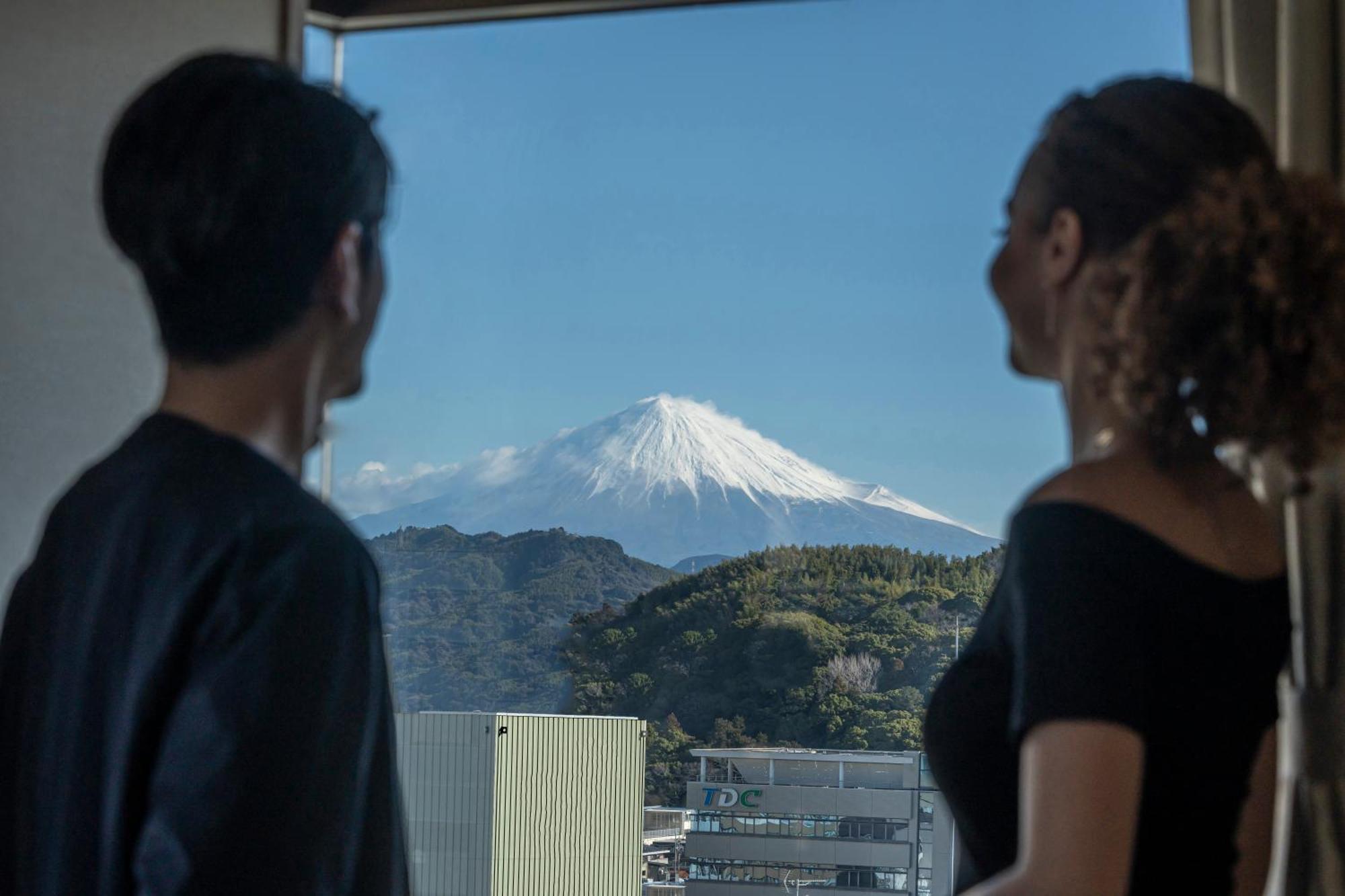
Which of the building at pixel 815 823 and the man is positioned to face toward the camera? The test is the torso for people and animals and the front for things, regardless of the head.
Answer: the building

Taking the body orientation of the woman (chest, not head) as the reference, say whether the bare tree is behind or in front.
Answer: in front

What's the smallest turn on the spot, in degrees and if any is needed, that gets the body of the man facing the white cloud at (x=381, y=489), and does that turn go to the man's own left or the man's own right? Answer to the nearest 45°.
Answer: approximately 45° to the man's own left

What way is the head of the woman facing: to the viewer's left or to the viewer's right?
to the viewer's left

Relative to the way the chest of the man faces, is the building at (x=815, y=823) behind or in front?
in front

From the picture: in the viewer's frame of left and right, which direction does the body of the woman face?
facing away from the viewer and to the left of the viewer

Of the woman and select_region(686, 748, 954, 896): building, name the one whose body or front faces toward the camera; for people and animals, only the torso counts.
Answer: the building

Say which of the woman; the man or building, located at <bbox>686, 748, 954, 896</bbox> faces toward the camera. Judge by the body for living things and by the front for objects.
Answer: the building

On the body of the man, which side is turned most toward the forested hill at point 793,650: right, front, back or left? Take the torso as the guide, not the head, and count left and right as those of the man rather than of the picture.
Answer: front

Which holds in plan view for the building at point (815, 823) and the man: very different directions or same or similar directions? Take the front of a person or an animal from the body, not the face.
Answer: very different directions

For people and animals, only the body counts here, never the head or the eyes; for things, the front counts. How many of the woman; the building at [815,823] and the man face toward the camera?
1

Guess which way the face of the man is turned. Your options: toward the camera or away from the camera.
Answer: away from the camera

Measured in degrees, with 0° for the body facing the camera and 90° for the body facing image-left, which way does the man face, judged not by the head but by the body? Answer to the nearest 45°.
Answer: approximately 225°

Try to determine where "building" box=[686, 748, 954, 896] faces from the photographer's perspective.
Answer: facing the viewer
